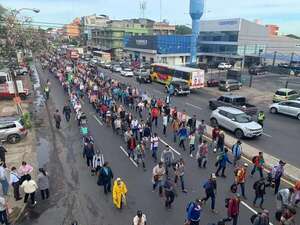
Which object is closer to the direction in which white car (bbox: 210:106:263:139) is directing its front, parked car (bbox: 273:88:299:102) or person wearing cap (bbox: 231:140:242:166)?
the person wearing cap

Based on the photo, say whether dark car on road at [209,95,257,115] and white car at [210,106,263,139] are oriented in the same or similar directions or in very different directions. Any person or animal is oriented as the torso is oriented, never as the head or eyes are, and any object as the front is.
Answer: same or similar directions

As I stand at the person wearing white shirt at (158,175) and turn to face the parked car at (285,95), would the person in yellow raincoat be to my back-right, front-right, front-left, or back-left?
back-left

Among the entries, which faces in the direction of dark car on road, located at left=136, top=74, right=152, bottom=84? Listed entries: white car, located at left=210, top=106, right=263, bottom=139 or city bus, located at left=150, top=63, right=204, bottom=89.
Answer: the city bus

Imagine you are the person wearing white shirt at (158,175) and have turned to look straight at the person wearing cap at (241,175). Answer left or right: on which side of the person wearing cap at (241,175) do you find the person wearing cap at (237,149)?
left

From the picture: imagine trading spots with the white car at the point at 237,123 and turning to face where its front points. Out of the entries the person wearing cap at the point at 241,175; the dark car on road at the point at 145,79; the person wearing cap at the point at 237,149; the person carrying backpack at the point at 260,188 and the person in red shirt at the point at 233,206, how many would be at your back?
1

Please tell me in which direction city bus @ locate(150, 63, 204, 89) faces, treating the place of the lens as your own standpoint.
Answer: facing away from the viewer and to the left of the viewer

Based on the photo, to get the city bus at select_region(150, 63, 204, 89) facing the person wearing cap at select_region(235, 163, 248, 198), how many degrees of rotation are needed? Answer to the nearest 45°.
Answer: approximately 135° to its left
